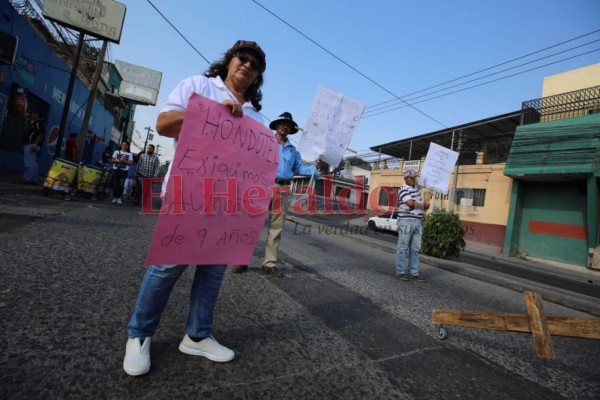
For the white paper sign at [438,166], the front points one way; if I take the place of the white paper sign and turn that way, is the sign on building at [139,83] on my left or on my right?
on my right

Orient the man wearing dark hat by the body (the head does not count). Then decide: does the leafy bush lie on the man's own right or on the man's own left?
on the man's own left

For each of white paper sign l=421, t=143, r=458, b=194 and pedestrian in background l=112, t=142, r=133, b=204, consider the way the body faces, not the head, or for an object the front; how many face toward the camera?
2

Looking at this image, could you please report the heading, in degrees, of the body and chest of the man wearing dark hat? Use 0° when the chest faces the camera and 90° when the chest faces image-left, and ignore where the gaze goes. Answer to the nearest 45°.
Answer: approximately 315°

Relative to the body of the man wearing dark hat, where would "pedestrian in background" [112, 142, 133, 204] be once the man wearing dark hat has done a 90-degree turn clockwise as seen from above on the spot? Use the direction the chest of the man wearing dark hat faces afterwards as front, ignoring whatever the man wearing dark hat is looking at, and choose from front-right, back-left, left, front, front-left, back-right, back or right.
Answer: right

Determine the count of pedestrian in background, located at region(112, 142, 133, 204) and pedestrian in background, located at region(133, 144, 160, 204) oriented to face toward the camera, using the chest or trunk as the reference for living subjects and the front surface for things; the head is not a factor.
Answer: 2

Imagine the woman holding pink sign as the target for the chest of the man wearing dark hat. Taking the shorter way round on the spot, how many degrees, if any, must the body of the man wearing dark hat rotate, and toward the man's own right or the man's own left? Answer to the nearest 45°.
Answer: approximately 45° to the man's own right

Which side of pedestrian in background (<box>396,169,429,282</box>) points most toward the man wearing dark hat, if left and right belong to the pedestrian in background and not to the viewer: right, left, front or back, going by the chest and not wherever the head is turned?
right
